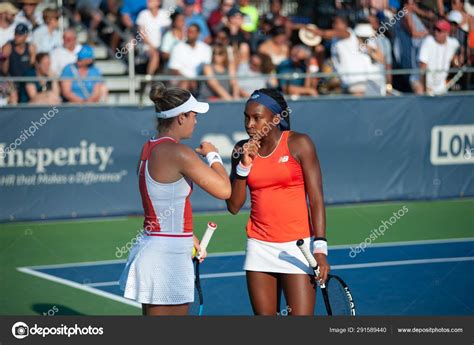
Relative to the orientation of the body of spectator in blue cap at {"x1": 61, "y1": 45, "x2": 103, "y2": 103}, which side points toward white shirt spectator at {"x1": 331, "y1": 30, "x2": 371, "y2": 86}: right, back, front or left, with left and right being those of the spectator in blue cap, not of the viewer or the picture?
left

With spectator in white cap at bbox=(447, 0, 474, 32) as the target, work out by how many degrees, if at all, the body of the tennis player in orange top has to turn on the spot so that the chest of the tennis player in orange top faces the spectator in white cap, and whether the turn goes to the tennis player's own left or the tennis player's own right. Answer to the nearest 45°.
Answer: approximately 135° to the tennis player's own right

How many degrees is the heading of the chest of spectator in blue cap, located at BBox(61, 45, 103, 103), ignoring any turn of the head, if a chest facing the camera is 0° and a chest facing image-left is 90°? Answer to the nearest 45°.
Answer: approximately 0°

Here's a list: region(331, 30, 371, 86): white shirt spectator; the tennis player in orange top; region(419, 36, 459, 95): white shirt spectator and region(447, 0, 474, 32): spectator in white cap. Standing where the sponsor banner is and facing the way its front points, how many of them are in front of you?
1

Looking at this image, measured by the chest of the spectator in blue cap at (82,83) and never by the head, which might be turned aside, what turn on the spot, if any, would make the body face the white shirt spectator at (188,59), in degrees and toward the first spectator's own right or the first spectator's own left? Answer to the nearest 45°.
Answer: approximately 135° to the first spectator's own left

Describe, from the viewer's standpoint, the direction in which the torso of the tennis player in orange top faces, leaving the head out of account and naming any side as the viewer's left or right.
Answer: facing the viewer and to the left of the viewer

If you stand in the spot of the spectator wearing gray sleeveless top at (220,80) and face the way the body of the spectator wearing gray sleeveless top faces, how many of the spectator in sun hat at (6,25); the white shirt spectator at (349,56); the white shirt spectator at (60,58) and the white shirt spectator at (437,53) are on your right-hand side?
2

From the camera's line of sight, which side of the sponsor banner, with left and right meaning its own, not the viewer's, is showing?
front

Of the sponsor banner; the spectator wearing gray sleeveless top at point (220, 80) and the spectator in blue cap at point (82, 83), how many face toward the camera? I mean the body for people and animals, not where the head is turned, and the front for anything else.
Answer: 3

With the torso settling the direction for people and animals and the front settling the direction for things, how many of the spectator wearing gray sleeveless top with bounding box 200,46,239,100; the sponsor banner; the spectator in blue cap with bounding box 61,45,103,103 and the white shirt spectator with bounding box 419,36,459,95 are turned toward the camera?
4

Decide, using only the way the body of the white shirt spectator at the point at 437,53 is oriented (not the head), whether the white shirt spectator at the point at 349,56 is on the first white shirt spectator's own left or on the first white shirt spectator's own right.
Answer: on the first white shirt spectator's own right
